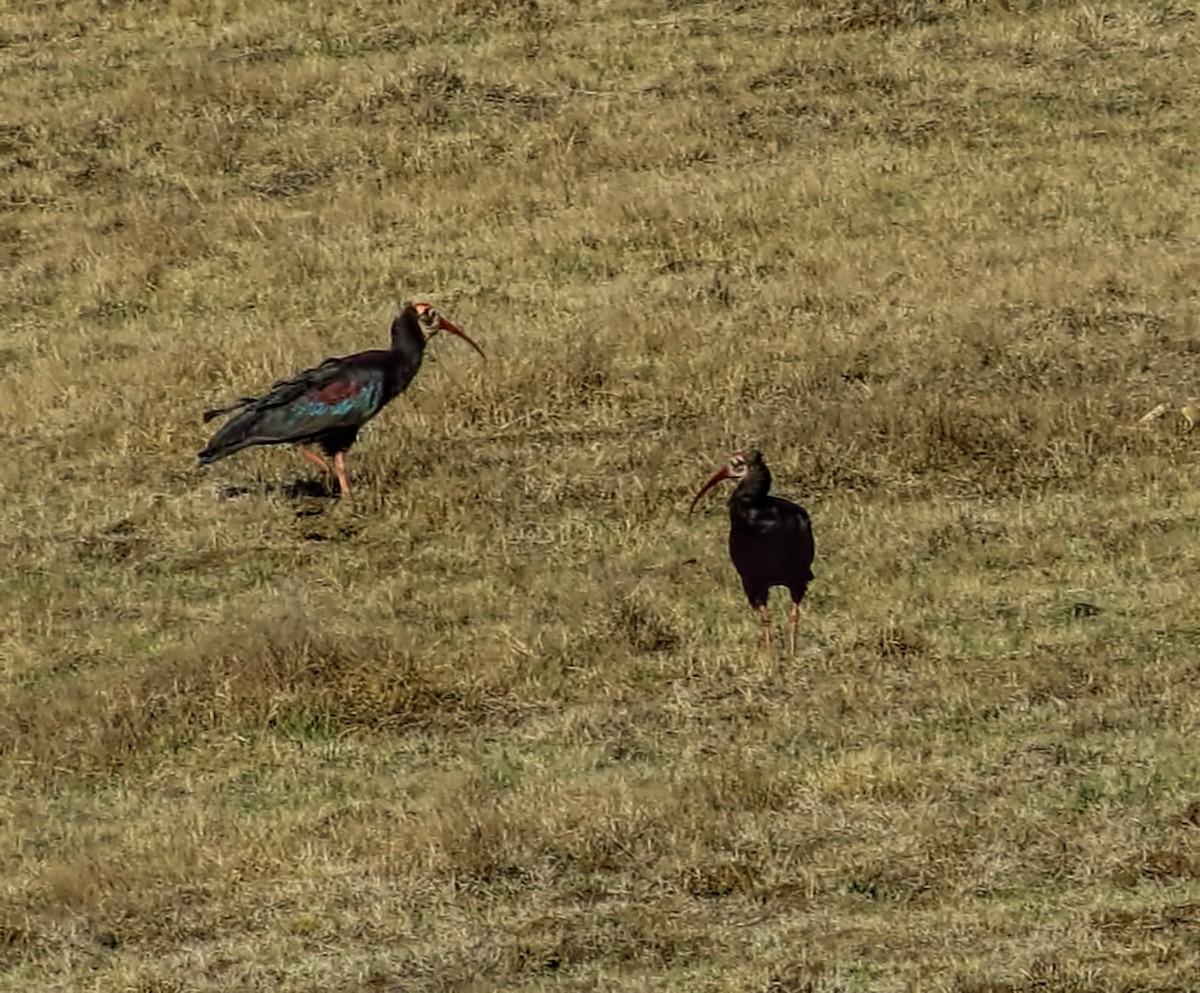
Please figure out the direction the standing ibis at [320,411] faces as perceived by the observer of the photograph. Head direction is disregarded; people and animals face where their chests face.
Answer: facing to the right of the viewer

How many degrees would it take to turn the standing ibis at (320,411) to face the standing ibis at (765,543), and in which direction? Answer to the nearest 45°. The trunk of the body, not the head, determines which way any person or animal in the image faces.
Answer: approximately 45° to its right
